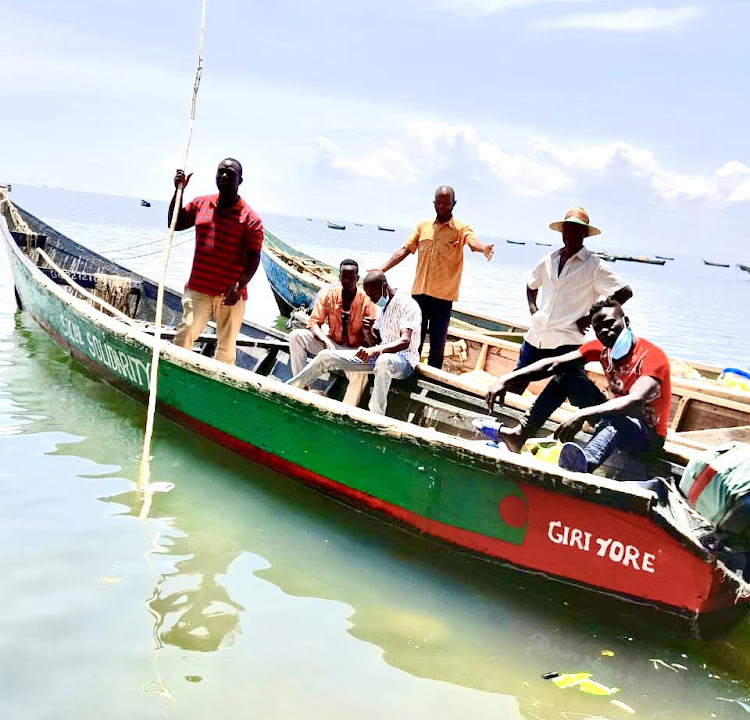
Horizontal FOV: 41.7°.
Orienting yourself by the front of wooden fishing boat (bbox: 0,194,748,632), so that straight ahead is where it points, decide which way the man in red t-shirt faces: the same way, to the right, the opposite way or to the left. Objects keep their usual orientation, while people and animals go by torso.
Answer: to the left

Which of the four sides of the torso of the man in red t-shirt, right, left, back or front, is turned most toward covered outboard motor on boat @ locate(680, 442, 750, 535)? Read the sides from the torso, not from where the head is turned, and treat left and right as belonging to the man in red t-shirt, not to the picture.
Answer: left

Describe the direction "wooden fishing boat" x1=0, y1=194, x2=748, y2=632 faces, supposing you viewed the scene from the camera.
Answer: facing away from the viewer and to the left of the viewer

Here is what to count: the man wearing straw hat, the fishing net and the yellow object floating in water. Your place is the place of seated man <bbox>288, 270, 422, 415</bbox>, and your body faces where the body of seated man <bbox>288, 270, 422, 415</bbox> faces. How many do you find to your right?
1

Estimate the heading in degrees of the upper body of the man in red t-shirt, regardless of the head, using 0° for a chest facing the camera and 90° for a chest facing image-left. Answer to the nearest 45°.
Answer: approximately 45°

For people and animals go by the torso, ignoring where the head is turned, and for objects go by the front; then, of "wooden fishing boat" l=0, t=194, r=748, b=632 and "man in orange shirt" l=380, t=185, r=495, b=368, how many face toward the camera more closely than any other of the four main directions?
1

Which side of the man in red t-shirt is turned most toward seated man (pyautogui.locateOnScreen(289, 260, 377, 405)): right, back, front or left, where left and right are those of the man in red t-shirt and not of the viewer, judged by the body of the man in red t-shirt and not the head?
right

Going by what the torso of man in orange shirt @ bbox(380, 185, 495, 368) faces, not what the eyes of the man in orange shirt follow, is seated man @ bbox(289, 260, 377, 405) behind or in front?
in front

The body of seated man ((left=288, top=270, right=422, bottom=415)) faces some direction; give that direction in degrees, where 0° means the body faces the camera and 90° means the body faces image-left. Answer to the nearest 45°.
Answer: approximately 45°
